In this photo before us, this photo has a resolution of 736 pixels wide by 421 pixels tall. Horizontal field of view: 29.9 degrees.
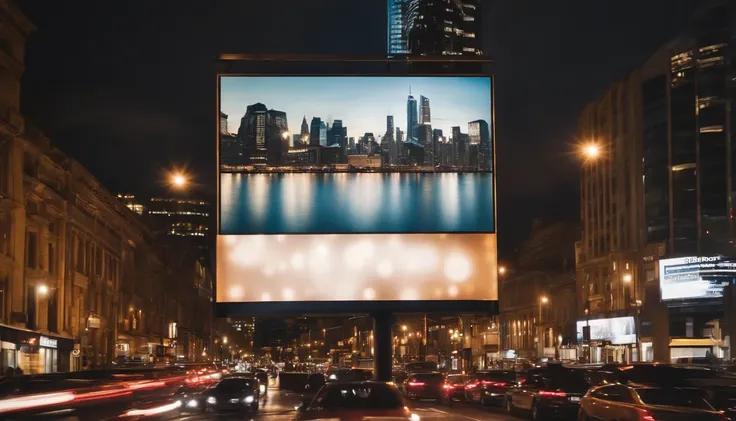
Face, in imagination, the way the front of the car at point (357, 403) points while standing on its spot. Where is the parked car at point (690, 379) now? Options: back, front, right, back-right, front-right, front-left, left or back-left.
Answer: front-right

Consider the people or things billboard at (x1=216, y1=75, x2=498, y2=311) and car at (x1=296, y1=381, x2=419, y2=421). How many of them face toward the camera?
1

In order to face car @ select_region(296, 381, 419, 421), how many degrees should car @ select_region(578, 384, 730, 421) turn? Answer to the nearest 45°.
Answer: approximately 90° to its left

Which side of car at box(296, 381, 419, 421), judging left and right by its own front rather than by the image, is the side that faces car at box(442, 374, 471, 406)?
front

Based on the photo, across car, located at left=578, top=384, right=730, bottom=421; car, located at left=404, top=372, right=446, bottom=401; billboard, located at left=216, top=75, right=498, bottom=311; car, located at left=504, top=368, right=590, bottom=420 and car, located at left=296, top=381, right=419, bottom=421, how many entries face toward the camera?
1

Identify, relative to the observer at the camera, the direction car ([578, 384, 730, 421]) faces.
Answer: facing away from the viewer and to the left of the viewer

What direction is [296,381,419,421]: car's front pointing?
away from the camera

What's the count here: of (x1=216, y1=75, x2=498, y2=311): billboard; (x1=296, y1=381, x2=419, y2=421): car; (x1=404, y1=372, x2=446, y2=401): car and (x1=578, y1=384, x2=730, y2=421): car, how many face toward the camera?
1

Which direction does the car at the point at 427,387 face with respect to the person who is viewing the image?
facing away from the viewer

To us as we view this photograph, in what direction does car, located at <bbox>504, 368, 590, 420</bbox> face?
facing away from the viewer and to the left of the viewer

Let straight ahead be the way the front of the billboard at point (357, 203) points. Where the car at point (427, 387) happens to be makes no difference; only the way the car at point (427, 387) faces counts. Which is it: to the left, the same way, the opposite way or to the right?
the opposite way

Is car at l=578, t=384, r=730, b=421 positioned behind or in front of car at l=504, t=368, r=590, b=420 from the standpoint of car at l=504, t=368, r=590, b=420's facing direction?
behind

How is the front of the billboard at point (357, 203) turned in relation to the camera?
facing the viewer

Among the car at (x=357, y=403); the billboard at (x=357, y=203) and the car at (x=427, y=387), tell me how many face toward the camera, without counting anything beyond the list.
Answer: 1
